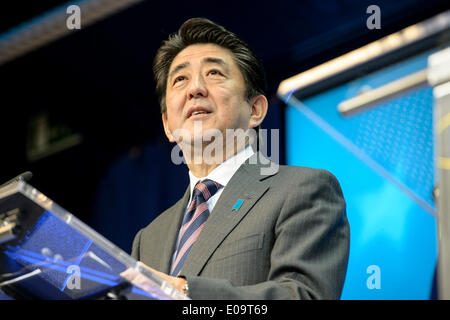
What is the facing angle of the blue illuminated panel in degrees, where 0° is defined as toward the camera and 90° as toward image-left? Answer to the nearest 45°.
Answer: approximately 45°

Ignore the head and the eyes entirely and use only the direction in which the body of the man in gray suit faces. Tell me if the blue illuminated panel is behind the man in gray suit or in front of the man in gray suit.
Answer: behind

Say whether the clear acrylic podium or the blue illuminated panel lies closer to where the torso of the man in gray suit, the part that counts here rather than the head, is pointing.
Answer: the clear acrylic podium

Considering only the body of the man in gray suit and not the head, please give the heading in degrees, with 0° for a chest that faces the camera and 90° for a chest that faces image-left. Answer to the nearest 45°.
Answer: approximately 45°
